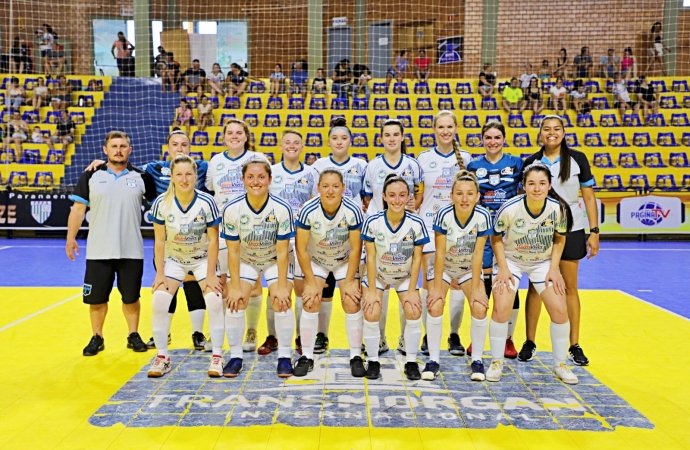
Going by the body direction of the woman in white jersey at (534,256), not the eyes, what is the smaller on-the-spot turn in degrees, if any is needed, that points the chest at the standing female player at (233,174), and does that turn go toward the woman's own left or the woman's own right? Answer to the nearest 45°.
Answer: approximately 90° to the woman's own right

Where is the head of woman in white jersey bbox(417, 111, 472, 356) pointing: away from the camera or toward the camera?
toward the camera

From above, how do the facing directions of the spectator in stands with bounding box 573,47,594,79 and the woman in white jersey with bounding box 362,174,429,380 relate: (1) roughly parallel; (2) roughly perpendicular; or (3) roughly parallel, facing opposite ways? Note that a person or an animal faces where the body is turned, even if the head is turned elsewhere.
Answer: roughly parallel

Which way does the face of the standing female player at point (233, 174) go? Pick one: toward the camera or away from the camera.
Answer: toward the camera

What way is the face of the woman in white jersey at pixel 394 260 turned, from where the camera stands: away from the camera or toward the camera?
toward the camera

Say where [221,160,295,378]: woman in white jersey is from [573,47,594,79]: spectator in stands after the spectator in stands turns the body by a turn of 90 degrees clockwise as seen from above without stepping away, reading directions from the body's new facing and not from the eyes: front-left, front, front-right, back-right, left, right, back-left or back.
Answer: left

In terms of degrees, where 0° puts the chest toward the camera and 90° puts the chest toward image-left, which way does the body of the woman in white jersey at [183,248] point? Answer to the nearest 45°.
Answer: approximately 0°

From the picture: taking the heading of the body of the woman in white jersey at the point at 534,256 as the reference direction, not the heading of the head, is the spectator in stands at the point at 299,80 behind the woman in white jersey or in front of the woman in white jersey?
behind

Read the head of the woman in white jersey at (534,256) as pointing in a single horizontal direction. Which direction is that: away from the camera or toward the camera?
toward the camera

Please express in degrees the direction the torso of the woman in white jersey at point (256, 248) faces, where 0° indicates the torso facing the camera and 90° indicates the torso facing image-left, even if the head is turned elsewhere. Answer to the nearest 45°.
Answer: approximately 0°

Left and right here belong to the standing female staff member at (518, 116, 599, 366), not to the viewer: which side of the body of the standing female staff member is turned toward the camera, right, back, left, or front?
front

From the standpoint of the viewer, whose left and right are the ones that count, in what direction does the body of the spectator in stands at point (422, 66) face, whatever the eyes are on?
facing the viewer

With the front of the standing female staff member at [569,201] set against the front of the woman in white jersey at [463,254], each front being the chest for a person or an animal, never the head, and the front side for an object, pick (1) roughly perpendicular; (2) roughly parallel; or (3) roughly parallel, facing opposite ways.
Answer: roughly parallel
